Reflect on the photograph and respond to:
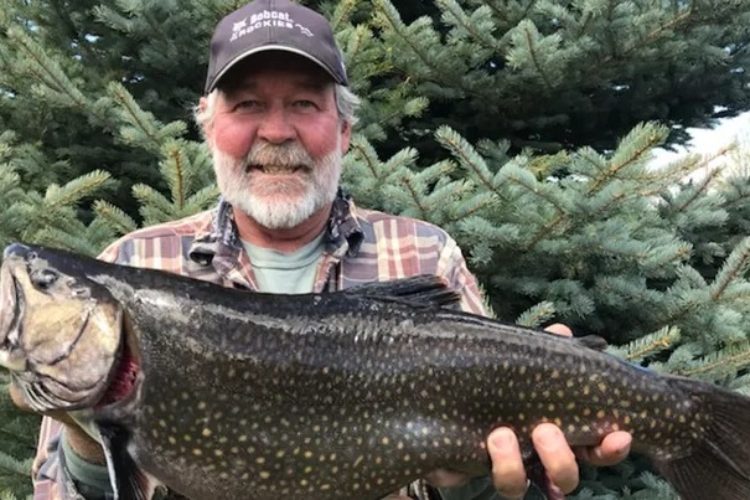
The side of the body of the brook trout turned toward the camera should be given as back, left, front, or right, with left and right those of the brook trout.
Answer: left

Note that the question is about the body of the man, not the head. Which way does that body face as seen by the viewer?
toward the camera

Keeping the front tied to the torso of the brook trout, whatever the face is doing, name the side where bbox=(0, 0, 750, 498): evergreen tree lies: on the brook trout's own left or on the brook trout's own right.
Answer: on the brook trout's own right

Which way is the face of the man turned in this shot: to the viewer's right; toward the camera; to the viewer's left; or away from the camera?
toward the camera
